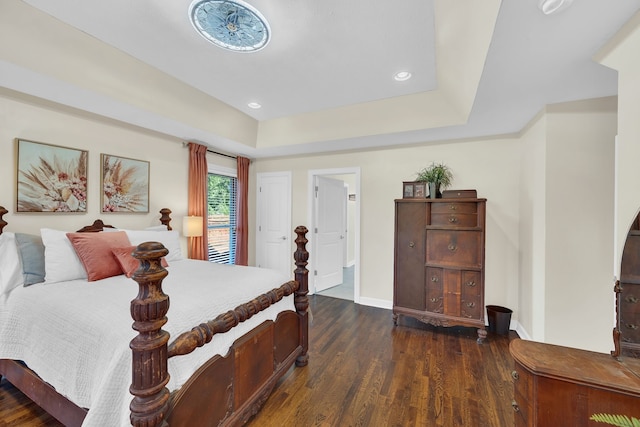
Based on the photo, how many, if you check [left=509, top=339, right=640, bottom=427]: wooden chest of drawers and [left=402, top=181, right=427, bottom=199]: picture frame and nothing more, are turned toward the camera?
1

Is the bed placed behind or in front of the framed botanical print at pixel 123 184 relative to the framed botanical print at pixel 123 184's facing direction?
in front

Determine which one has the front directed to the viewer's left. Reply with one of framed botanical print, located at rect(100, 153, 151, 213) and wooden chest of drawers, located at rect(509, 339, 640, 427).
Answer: the wooden chest of drawers

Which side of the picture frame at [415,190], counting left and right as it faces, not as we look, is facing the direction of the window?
right

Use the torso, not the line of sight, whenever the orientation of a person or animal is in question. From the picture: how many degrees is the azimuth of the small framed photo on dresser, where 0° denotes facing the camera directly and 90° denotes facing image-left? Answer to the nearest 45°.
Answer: approximately 0°

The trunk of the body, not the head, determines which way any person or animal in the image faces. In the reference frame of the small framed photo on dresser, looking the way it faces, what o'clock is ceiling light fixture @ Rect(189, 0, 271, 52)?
The ceiling light fixture is roughly at 1 o'clock from the small framed photo on dresser.

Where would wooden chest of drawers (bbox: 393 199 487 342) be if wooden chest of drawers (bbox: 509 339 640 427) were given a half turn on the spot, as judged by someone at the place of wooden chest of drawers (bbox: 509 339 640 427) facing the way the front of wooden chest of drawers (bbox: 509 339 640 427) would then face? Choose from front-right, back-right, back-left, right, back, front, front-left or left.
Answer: back-left

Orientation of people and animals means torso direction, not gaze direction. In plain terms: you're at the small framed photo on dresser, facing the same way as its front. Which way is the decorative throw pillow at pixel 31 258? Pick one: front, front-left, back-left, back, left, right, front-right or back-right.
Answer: front-right

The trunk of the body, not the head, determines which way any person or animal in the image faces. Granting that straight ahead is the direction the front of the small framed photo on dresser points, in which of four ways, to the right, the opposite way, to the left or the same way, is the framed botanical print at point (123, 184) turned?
to the left

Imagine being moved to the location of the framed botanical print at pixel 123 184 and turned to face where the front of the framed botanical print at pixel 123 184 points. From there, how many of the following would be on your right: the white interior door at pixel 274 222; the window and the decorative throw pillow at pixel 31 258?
1

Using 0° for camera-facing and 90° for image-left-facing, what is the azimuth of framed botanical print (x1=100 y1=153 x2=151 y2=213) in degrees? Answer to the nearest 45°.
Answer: approximately 315°

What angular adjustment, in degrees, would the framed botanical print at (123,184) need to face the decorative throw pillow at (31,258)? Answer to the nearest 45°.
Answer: approximately 90° to its right

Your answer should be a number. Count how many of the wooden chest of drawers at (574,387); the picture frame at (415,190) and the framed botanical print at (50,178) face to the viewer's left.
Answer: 1

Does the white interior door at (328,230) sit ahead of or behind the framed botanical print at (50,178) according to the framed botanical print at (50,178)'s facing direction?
ahead

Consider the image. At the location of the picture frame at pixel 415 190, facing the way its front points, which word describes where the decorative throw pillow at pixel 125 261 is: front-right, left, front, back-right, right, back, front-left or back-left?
front-right

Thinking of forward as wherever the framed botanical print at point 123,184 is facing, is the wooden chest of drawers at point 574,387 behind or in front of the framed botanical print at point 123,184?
in front
